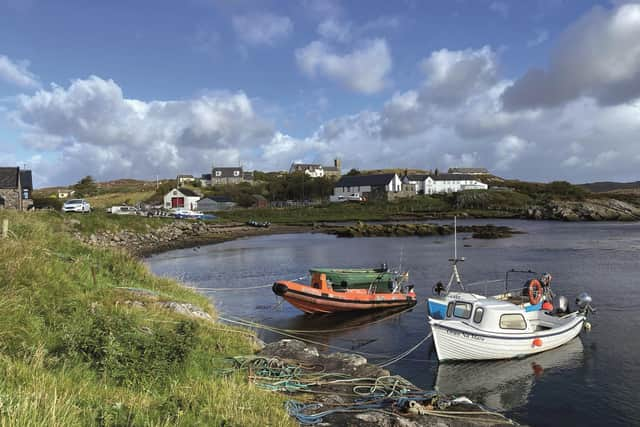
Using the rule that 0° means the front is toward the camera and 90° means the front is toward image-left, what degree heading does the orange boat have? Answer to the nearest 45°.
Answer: approximately 90°

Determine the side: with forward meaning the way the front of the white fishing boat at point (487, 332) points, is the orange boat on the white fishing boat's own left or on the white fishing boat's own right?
on the white fishing boat's own right

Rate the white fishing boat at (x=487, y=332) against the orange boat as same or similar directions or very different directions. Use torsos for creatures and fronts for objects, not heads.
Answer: same or similar directions

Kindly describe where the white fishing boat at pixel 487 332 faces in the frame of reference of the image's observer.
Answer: facing the viewer and to the left of the viewer

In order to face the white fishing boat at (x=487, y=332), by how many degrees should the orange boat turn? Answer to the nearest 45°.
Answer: approximately 135° to its left

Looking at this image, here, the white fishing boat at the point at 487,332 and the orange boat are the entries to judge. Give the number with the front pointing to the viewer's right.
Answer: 0
